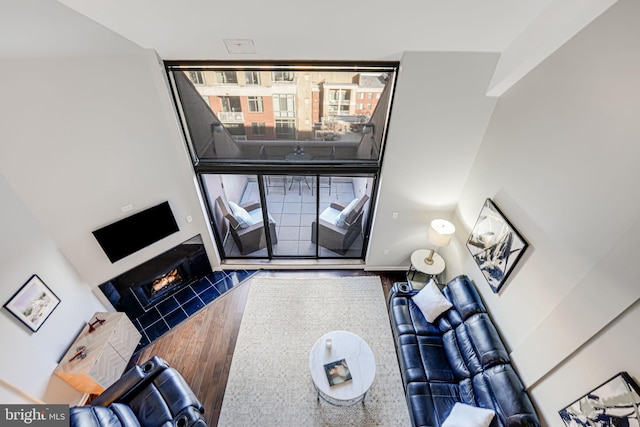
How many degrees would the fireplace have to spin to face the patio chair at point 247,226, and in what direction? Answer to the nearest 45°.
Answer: approximately 90° to its left

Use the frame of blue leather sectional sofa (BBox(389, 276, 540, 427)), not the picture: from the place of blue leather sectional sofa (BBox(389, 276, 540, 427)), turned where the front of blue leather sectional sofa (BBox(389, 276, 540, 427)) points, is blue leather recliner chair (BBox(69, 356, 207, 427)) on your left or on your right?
on your left

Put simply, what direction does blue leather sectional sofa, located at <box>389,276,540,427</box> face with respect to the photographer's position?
facing to the left of the viewer

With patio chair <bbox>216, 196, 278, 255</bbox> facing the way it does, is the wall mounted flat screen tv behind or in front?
behind

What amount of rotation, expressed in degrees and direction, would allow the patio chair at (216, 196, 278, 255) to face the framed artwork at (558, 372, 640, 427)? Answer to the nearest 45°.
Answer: approximately 45° to its right

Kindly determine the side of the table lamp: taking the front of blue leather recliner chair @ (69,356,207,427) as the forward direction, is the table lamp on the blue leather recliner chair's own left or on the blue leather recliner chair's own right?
on the blue leather recliner chair's own right

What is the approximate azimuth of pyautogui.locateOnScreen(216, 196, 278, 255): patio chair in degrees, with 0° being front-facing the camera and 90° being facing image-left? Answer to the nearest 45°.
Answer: approximately 270°

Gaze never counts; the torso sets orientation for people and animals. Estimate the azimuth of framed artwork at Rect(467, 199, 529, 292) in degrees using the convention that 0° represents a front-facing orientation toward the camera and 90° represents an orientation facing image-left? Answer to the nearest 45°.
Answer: approximately 45°

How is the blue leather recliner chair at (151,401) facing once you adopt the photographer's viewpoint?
facing away from the viewer and to the right of the viewer
